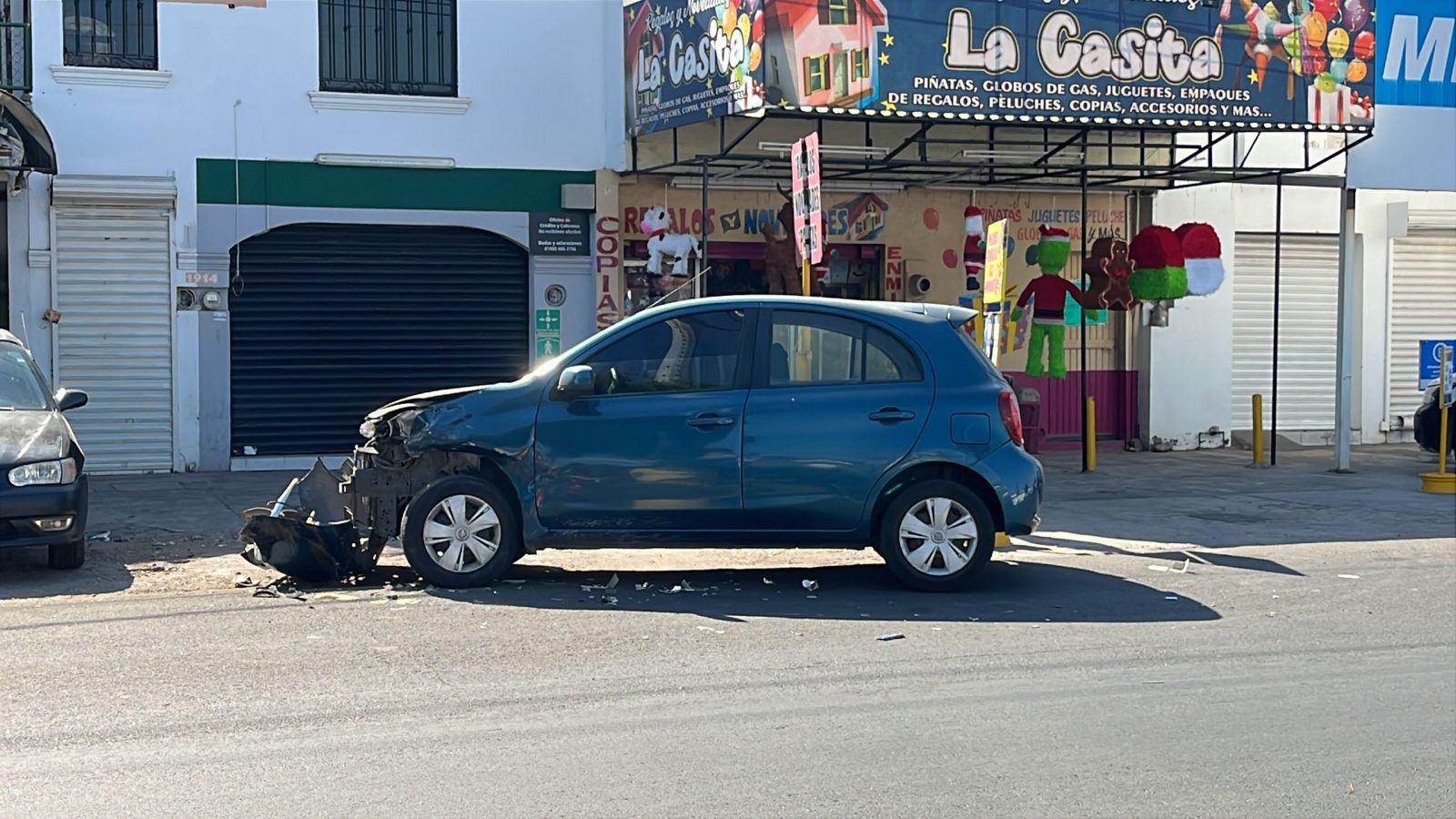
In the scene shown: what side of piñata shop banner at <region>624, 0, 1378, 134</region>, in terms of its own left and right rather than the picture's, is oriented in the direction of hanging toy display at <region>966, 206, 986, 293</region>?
back

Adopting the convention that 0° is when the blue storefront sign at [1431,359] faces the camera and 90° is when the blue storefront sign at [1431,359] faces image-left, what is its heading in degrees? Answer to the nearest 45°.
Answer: approximately 0°

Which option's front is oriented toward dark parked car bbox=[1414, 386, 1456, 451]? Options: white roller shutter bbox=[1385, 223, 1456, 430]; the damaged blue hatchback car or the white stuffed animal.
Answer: the white roller shutter

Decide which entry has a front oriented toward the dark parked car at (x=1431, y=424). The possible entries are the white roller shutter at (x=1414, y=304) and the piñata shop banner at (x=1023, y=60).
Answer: the white roller shutter

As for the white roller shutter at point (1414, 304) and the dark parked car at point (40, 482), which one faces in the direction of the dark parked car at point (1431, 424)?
the white roller shutter

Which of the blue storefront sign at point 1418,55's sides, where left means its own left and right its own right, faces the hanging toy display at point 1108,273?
right

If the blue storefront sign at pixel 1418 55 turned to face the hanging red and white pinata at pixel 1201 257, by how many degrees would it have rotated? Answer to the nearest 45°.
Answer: approximately 90° to its right

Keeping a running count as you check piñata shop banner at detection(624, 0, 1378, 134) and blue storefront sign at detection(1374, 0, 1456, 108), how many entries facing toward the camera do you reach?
2

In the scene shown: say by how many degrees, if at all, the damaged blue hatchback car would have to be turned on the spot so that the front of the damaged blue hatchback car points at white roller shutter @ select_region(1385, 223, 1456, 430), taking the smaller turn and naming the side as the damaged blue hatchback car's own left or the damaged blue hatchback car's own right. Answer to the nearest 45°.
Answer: approximately 135° to the damaged blue hatchback car's own right

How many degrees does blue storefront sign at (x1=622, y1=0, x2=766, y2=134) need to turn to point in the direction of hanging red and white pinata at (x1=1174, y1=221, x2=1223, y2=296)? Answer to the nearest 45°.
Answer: approximately 135° to its left
